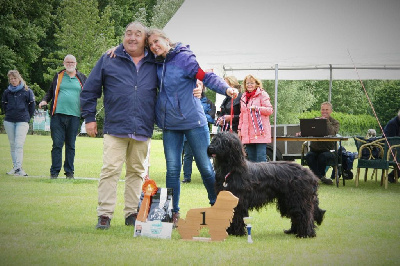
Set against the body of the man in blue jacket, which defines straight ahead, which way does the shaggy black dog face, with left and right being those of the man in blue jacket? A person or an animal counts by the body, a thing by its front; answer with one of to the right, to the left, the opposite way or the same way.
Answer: to the right

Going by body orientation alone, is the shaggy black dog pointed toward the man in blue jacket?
yes

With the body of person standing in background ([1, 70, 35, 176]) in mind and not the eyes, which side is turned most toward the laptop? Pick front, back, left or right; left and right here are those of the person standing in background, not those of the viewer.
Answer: left

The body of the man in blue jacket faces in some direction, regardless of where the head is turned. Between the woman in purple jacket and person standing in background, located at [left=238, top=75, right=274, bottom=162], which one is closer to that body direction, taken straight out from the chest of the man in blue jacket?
the woman in purple jacket

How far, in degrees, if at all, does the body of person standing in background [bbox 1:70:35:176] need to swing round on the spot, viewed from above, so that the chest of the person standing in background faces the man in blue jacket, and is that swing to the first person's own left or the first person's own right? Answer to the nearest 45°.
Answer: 0° — they already face them

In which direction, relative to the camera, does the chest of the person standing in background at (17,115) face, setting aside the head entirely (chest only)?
toward the camera

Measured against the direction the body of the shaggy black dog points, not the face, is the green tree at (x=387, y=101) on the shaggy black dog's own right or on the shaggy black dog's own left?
on the shaggy black dog's own right

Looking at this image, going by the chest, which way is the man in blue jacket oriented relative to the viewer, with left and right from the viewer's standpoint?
facing the viewer

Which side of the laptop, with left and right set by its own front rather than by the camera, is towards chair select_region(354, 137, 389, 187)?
right

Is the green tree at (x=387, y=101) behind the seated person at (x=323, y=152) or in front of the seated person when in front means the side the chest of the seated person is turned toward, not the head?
behind

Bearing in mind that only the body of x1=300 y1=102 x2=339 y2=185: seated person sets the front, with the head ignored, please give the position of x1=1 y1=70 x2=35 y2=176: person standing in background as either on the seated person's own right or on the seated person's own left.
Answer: on the seated person's own right

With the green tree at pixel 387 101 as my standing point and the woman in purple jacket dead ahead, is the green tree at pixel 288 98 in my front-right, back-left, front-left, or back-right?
front-right

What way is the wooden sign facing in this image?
toward the camera
